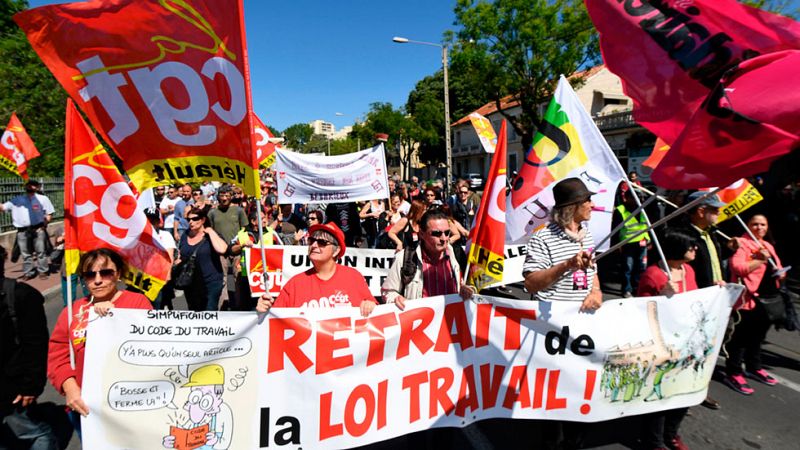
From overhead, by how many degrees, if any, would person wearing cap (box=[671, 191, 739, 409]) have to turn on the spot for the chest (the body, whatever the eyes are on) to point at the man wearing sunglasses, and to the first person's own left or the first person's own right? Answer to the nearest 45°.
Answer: approximately 90° to the first person's own right

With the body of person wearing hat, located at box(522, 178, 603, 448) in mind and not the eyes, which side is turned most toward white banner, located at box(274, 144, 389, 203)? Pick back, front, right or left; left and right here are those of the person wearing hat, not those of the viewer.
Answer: back

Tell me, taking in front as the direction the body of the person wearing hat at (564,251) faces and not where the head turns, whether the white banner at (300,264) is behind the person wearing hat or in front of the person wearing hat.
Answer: behind

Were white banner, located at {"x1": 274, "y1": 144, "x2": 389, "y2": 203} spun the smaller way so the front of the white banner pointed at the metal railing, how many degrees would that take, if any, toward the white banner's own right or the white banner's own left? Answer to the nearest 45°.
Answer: approximately 135° to the white banner's own right

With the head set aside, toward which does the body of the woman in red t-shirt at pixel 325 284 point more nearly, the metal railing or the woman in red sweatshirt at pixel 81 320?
the woman in red sweatshirt

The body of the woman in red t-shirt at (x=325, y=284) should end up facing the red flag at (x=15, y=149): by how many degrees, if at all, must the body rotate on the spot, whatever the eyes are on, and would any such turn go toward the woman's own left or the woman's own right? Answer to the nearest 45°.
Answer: approximately 135° to the woman's own right

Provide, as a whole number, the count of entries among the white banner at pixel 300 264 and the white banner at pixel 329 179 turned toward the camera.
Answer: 2

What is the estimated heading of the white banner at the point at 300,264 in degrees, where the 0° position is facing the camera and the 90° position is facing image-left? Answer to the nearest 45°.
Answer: approximately 0°
